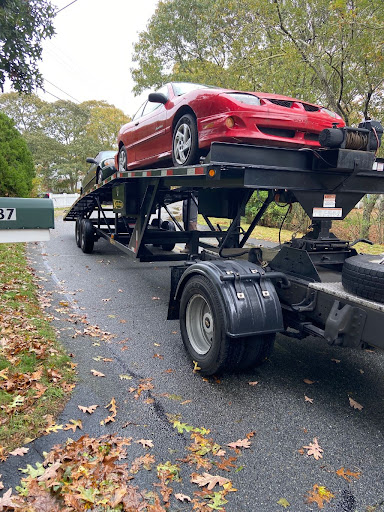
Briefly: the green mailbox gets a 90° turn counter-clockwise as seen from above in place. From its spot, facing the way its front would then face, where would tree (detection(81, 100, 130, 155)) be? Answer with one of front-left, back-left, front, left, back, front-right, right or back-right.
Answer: front

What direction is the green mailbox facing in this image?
to the viewer's right

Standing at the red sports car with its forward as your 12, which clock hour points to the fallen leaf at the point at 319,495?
The fallen leaf is roughly at 1 o'clock from the red sports car.

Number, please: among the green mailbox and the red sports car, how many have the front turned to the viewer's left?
0

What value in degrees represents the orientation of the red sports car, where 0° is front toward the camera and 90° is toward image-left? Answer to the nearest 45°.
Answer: approximately 315°

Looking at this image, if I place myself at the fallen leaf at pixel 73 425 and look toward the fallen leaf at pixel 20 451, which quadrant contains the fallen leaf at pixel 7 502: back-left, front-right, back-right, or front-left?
front-left

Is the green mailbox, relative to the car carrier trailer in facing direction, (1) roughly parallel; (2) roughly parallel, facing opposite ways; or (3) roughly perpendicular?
roughly perpendicular

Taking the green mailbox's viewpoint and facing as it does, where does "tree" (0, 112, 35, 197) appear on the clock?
The tree is roughly at 9 o'clock from the green mailbox.

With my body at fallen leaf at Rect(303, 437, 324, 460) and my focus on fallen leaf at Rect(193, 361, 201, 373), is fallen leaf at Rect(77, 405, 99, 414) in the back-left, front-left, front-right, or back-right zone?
front-left
